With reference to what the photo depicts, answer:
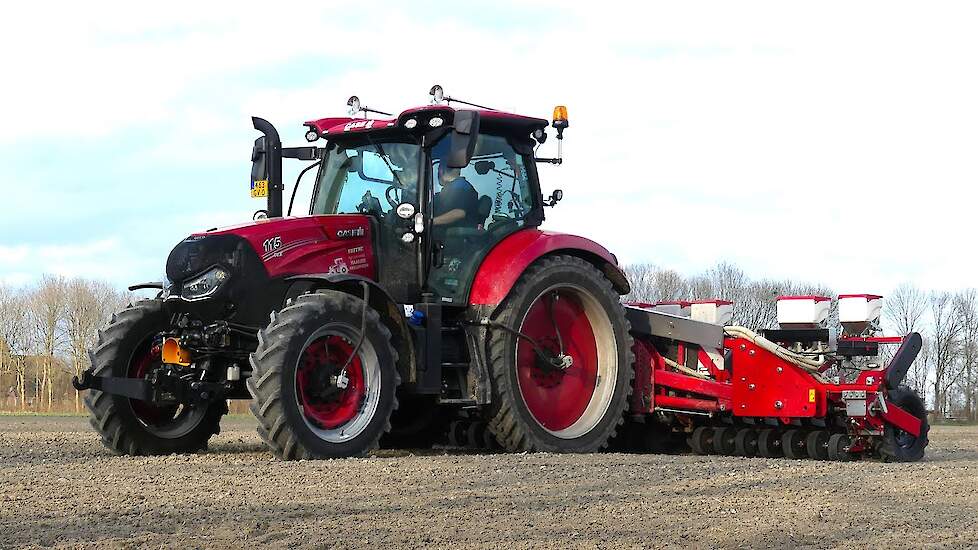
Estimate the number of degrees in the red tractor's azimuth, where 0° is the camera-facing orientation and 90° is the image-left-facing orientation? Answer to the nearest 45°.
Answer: approximately 45°
